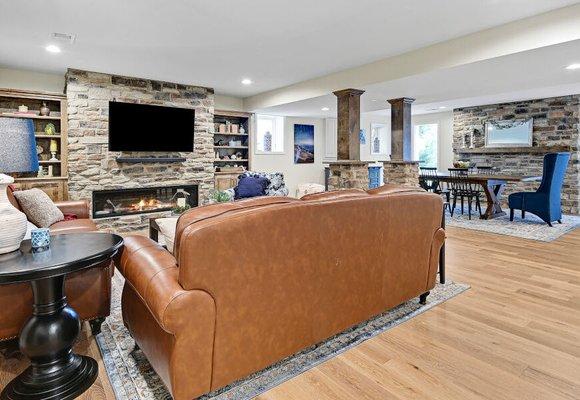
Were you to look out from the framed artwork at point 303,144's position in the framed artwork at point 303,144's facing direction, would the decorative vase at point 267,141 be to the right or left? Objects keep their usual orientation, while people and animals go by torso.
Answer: on its right

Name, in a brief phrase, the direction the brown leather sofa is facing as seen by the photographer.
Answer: facing away from the viewer and to the left of the viewer

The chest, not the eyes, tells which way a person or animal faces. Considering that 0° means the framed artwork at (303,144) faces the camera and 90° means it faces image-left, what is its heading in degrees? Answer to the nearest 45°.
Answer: approximately 315°

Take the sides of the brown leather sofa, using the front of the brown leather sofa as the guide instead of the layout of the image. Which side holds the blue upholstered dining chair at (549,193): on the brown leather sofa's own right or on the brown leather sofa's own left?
on the brown leather sofa's own right

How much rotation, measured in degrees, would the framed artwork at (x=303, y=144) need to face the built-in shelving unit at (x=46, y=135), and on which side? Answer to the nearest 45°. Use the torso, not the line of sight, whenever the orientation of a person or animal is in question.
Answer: approximately 90° to its right

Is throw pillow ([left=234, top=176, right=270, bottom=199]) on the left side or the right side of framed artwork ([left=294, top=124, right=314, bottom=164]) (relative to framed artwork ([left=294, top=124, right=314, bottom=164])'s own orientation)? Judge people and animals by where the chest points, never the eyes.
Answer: on its right

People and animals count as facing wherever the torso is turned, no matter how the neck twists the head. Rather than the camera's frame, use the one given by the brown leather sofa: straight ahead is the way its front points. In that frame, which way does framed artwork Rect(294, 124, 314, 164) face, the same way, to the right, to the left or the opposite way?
the opposite way

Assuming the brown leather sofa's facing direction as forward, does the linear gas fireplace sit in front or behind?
in front

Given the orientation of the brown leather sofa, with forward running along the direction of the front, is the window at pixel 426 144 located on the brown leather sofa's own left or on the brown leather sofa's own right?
on the brown leather sofa's own right
